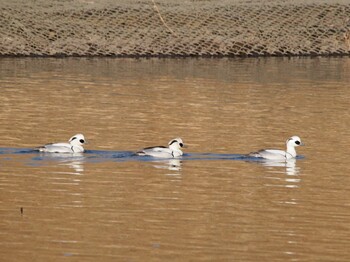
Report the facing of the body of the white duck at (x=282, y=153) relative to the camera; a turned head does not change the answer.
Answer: to the viewer's right

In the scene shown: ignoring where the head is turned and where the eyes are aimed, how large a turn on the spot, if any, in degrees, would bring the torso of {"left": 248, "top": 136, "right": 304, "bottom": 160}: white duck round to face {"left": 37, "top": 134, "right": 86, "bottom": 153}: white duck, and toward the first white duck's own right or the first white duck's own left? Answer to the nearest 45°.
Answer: approximately 180°

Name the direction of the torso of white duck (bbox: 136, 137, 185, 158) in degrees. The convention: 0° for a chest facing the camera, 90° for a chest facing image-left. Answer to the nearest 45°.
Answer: approximately 270°

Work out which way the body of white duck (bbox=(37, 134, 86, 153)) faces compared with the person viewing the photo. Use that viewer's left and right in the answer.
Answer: facing to the right of the viewer

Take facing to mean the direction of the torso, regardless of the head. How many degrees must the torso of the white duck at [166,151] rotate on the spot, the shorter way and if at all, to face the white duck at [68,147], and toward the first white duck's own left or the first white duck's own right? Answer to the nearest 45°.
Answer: approximately 180°

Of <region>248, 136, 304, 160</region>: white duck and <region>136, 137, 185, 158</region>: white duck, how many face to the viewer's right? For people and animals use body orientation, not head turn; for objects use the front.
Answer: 2

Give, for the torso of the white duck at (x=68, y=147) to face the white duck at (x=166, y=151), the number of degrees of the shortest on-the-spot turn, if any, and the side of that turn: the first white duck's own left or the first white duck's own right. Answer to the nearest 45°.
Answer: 0° — it already faces it

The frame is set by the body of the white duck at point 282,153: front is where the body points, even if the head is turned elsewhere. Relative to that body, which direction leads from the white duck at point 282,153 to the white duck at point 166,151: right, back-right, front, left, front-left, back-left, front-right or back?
back
